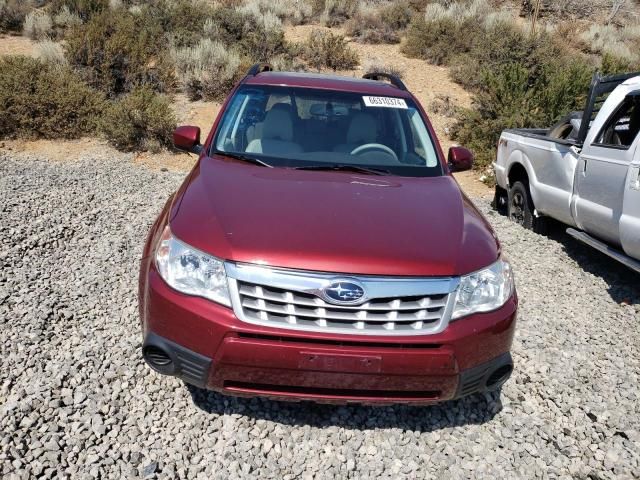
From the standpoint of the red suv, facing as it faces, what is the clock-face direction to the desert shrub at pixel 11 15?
The desert shrub is roughly at 5 o'clock from the red suv.

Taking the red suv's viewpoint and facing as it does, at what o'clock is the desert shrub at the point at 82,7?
The desert shrub is roughly at 5 o'clock from the red suv.

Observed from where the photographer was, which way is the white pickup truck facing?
facing the viewer and to the right of the viewer

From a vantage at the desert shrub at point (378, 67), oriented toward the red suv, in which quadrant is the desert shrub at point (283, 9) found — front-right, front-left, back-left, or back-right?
back-right

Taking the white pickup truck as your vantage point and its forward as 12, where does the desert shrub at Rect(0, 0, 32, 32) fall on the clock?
The desert shrub is roughly at 5 o'clock from the white pickup truck.

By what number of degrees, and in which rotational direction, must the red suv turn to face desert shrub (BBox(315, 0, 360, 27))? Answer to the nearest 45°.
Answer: approximately 180°

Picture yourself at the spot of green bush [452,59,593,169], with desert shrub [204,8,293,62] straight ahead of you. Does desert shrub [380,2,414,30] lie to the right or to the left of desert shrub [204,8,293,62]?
right

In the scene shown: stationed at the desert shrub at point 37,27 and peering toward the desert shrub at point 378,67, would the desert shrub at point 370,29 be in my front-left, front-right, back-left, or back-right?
front-left

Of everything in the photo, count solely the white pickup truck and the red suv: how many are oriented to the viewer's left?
0

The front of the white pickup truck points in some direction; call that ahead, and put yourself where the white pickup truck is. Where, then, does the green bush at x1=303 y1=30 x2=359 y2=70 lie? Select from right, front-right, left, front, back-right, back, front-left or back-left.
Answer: back

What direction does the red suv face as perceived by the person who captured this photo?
facing the viewer

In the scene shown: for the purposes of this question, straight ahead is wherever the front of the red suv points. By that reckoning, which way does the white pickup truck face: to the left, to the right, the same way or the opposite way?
the same way

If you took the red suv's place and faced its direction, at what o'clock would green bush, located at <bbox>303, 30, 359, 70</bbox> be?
The green bush is roughly at 6 o'clock from the red suv.

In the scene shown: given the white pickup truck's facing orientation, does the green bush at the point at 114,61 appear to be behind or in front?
behind

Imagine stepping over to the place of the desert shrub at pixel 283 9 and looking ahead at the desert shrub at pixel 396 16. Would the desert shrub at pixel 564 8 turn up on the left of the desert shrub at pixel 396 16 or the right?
left

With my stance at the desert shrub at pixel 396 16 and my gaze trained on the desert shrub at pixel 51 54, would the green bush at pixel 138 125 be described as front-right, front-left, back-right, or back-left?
front-left

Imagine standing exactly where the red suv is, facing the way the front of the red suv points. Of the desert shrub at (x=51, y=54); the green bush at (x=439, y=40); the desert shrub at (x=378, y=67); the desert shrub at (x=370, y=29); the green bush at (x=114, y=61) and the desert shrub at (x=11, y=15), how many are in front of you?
0

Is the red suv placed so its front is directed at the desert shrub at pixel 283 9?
no

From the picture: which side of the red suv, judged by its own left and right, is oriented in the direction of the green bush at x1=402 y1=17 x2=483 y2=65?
back
